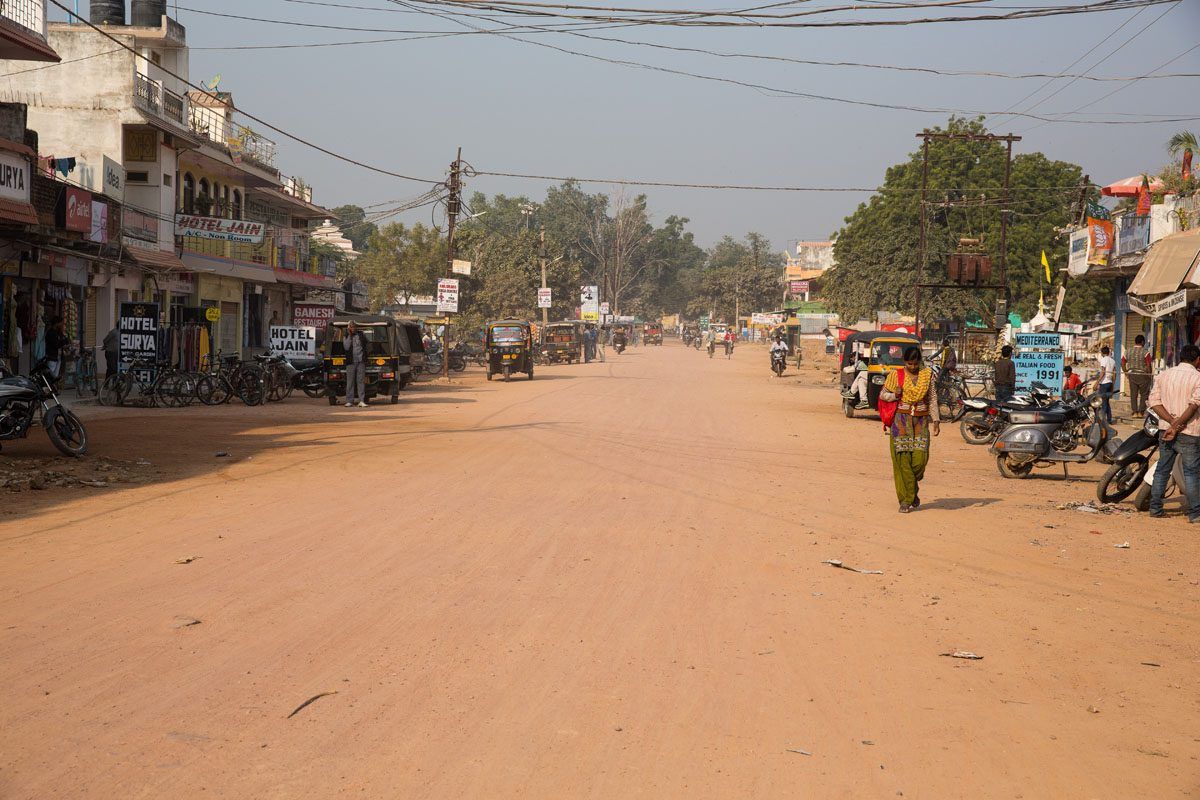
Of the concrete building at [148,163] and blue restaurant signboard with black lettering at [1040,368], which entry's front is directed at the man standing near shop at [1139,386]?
the concrete building

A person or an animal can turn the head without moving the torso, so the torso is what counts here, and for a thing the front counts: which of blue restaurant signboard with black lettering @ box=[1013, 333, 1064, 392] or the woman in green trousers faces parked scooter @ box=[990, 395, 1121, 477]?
the blue restaurant signboard with black lettering

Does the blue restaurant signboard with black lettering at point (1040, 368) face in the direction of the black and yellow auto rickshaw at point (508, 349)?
no

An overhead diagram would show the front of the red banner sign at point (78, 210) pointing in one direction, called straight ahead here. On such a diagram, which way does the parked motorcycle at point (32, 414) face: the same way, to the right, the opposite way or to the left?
the same way

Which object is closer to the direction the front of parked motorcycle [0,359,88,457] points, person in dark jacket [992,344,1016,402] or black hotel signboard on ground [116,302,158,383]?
the person in dark jacket

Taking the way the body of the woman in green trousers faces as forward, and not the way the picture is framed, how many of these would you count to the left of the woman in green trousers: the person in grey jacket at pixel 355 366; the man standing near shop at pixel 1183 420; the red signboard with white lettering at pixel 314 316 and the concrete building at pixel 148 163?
1

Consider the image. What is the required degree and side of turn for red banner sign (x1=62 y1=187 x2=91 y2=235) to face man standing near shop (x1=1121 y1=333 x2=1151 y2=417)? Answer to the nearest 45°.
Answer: approximately 45° to its left

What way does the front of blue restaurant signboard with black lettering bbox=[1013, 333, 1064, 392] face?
toward the camera

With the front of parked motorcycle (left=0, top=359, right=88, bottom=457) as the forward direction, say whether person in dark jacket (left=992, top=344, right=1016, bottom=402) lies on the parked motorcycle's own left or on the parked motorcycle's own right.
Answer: on the parked motorcycle's own left

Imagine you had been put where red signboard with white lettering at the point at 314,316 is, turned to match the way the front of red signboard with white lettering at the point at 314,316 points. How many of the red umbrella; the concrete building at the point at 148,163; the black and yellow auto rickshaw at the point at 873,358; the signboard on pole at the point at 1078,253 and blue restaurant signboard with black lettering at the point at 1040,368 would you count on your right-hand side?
1

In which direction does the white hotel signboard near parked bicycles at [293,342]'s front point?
toward the camera

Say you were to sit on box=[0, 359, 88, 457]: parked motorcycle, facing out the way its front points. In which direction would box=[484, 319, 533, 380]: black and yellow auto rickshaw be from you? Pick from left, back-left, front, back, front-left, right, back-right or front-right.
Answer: left

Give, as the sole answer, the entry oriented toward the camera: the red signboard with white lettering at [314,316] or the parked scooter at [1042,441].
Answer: the red signboard with white lettering

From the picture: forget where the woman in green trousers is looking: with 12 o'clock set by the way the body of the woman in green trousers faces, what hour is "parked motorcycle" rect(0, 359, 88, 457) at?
The parked motorcycle is roughly at 3 o'clock from the woman in green trousers.
